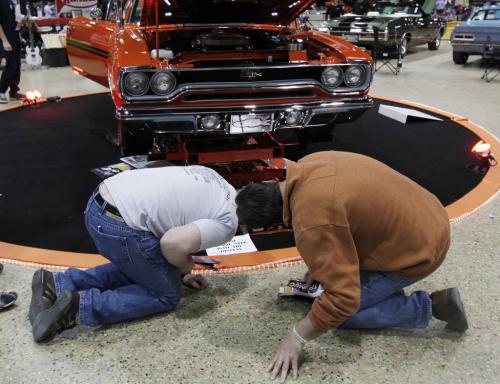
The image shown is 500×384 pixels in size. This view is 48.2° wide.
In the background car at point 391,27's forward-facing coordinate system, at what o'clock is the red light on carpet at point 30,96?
The red light on carpet is roughly at 12 o'clock from the background car.

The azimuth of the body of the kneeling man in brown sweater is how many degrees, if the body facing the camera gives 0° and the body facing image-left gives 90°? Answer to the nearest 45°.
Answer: approximately 90°

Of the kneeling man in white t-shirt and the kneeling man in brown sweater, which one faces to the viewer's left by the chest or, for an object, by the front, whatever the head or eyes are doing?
the kneeling man in brown sweater

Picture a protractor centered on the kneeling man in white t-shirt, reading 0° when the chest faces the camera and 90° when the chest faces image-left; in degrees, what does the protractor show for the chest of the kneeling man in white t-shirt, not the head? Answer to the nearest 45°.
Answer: approximately 225°

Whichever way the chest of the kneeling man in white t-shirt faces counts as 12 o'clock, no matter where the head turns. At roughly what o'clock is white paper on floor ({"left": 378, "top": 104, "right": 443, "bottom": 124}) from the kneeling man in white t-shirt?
The white paper on floor is roughly at 12 o'clock from the kneeling man in white t-shirt.

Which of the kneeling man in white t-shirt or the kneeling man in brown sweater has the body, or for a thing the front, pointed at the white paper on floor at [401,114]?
the kneeling man in white t-shirt

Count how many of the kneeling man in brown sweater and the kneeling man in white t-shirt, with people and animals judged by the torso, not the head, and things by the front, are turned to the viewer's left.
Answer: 1

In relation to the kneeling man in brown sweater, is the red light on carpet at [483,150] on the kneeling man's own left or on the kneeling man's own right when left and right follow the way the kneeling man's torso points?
on the kneeling man's own right

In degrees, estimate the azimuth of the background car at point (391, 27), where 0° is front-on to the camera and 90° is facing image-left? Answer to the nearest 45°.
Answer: approximately 45°

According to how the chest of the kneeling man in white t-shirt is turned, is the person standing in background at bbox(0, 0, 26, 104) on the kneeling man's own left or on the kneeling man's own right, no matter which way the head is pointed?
on the kneeling man's own left
